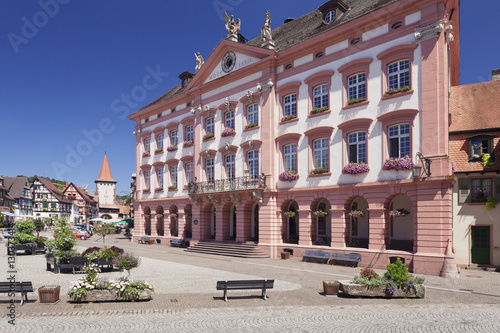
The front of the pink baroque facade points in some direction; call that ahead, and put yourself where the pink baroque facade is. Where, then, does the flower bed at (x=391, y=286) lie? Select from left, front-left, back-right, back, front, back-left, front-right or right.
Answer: front-left

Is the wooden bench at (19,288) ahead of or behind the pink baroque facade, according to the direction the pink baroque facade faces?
ahead

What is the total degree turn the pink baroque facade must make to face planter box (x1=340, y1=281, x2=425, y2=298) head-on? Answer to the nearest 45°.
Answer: approximately 45° to its left

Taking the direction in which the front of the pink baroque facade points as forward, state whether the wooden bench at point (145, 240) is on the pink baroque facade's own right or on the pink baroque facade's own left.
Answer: on the pink baroque facade's own right

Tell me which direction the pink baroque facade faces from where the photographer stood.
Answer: facing the viewer and to the left of the viewer
